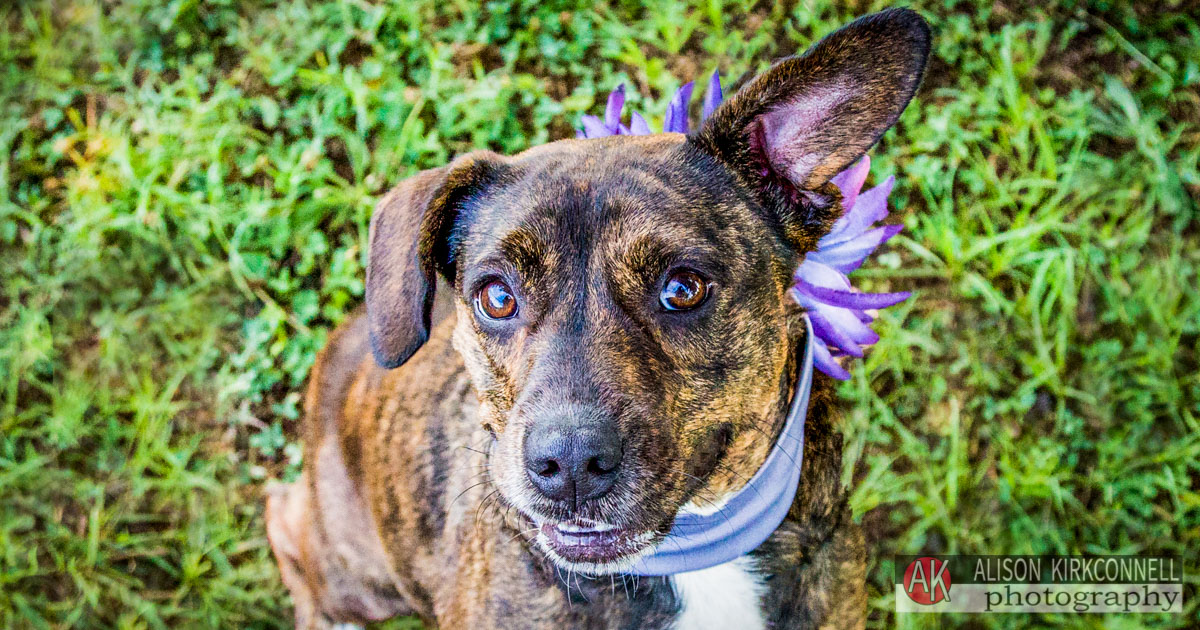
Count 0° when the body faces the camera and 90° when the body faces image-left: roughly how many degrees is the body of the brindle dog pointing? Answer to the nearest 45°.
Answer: approximately 315°
